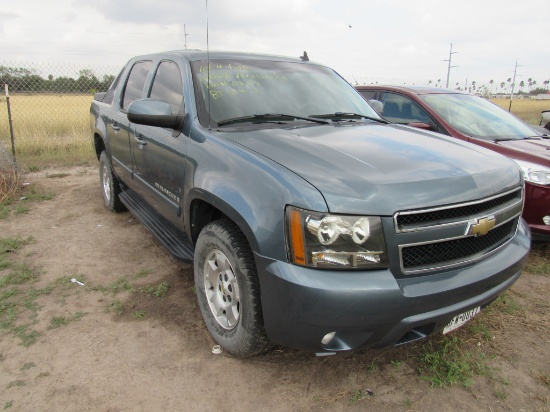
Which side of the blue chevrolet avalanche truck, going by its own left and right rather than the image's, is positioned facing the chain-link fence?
back

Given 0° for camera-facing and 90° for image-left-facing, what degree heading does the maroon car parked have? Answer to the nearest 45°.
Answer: approximately 315°

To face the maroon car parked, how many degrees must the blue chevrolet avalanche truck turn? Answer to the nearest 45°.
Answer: approximately 90° to its left

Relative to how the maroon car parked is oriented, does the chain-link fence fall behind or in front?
behind

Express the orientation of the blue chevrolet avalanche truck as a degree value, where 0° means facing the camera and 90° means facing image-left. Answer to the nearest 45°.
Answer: approximately 315°
